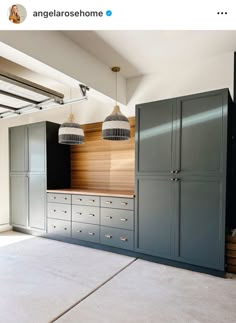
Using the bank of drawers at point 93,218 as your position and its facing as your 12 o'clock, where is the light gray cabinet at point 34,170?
The light gray cabinet is roughly at 3 o'clock from the bank of drawers.

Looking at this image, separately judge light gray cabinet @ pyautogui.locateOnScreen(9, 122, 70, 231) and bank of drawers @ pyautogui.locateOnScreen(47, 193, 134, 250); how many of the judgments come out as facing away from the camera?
0

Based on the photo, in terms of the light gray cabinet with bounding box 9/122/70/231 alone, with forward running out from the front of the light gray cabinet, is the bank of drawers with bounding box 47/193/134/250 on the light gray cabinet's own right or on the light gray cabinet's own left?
on the light gray cabinet's own left

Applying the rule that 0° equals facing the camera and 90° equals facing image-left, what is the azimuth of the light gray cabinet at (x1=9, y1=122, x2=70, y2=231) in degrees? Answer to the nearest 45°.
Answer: approximately 45°

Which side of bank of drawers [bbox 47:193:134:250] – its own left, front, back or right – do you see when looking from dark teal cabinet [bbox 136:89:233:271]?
left

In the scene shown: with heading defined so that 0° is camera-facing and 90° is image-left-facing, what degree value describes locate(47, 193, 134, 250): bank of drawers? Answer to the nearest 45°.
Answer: approximately 45°
